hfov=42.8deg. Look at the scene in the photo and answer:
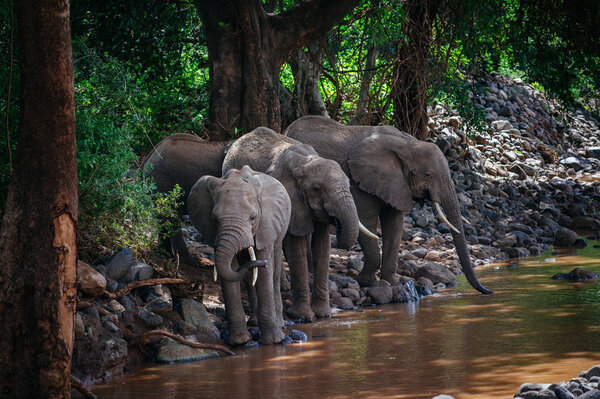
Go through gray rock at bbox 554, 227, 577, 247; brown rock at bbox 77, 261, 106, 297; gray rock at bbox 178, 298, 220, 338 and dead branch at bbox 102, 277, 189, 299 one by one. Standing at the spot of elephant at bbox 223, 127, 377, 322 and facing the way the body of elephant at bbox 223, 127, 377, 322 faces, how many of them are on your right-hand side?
3

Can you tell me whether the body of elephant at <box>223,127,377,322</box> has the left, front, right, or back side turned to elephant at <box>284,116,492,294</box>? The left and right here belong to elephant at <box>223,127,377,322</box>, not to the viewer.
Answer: left

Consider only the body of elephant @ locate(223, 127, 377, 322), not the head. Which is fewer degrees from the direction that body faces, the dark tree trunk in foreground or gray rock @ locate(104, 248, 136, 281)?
the dark tree trunk in foreground

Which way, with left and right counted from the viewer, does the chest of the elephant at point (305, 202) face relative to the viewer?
facing the viewer and to the right of the viewer

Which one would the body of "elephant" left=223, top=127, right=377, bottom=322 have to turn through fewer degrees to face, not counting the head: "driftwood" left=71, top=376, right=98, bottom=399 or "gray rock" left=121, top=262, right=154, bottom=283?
the driftwood

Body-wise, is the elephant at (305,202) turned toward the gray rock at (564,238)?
no

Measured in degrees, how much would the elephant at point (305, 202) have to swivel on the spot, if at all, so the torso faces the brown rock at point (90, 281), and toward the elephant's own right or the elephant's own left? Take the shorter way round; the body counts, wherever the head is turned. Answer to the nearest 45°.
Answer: approximately 90° to the elephant's own right

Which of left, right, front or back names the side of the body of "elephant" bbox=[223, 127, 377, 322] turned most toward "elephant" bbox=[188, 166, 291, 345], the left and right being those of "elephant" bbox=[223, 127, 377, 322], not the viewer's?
right

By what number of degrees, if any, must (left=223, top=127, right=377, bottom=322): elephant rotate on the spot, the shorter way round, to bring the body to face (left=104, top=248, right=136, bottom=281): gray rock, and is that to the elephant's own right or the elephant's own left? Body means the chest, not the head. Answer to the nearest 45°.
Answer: approximately 90° to the elephant's own right

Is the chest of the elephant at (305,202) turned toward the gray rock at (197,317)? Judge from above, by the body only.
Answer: no

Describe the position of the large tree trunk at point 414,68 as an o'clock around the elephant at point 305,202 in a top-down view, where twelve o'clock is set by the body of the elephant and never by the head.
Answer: The large tree trunk is roughly at 8 o'clock from the elephant.

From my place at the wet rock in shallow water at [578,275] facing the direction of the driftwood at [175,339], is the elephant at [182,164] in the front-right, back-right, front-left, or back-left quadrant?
front-right

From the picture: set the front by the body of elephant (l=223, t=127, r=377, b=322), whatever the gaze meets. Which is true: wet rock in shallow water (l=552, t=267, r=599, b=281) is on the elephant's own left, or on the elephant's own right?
on the elephant's own left

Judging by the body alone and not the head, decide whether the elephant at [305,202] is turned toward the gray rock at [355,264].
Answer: no

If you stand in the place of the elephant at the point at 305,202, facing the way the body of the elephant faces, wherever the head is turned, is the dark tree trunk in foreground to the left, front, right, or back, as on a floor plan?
right

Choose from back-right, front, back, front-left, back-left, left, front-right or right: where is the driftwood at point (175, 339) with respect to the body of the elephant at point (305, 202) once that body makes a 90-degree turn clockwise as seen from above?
front

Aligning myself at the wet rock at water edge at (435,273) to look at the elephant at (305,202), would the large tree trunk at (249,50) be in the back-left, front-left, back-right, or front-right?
front-right
